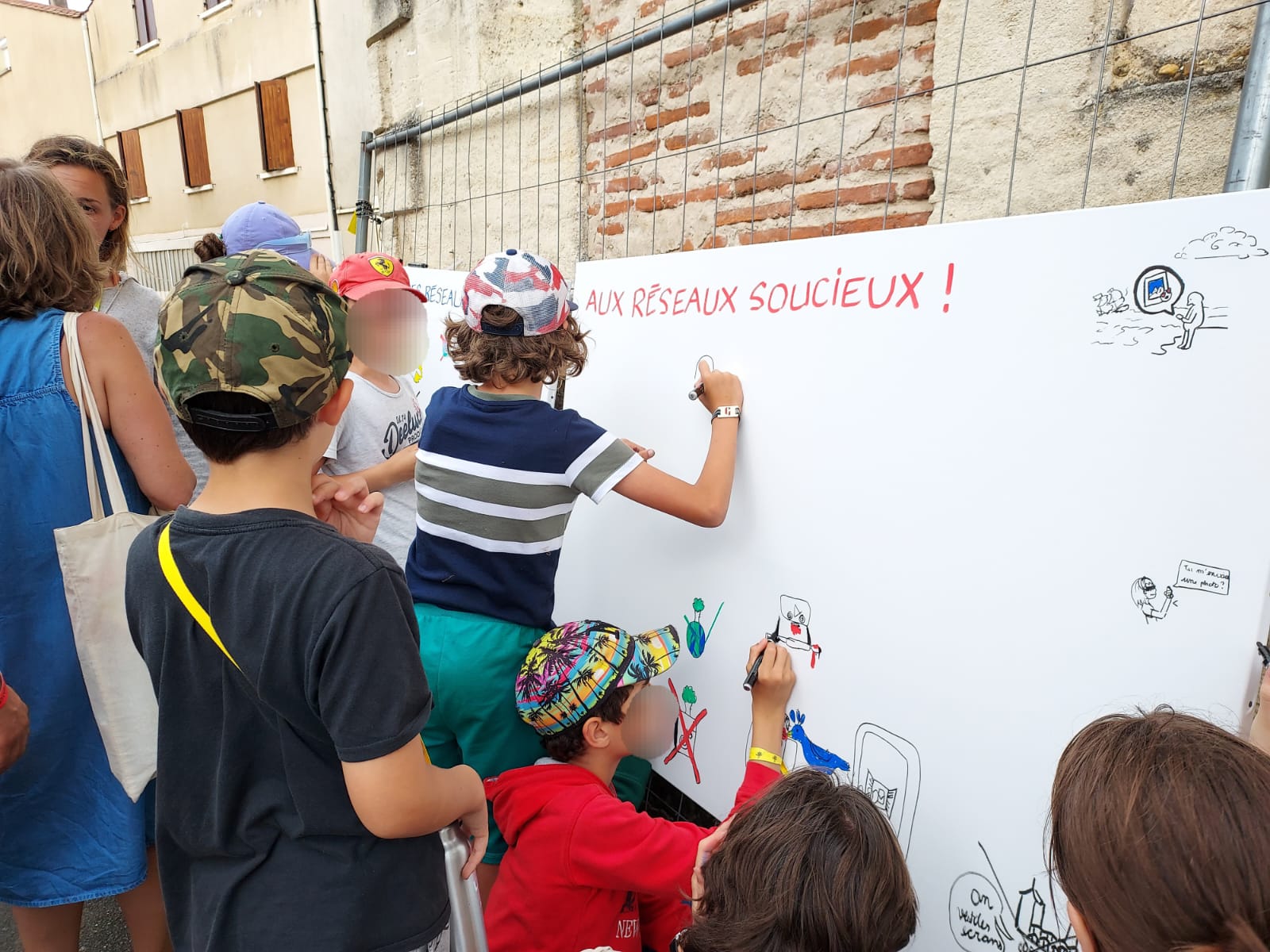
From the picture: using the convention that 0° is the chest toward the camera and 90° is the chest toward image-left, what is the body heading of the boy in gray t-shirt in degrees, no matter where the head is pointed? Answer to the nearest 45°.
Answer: approximately 315°

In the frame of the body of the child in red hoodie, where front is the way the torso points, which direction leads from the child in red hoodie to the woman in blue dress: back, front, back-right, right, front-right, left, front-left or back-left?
back

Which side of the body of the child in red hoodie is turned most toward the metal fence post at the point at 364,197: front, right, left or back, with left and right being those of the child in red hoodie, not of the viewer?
left

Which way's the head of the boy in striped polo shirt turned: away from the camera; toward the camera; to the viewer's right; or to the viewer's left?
away from the camera

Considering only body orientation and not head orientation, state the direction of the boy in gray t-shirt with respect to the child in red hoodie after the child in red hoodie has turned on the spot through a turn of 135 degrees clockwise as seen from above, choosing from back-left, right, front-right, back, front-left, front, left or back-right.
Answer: right

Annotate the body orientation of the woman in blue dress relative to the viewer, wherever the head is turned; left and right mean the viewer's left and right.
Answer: facing away from the viewer

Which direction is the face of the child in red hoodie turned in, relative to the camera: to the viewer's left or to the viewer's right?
to the viewer's right

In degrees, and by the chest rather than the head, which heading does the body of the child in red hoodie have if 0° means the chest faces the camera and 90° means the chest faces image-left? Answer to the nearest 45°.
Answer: approximately 270°
